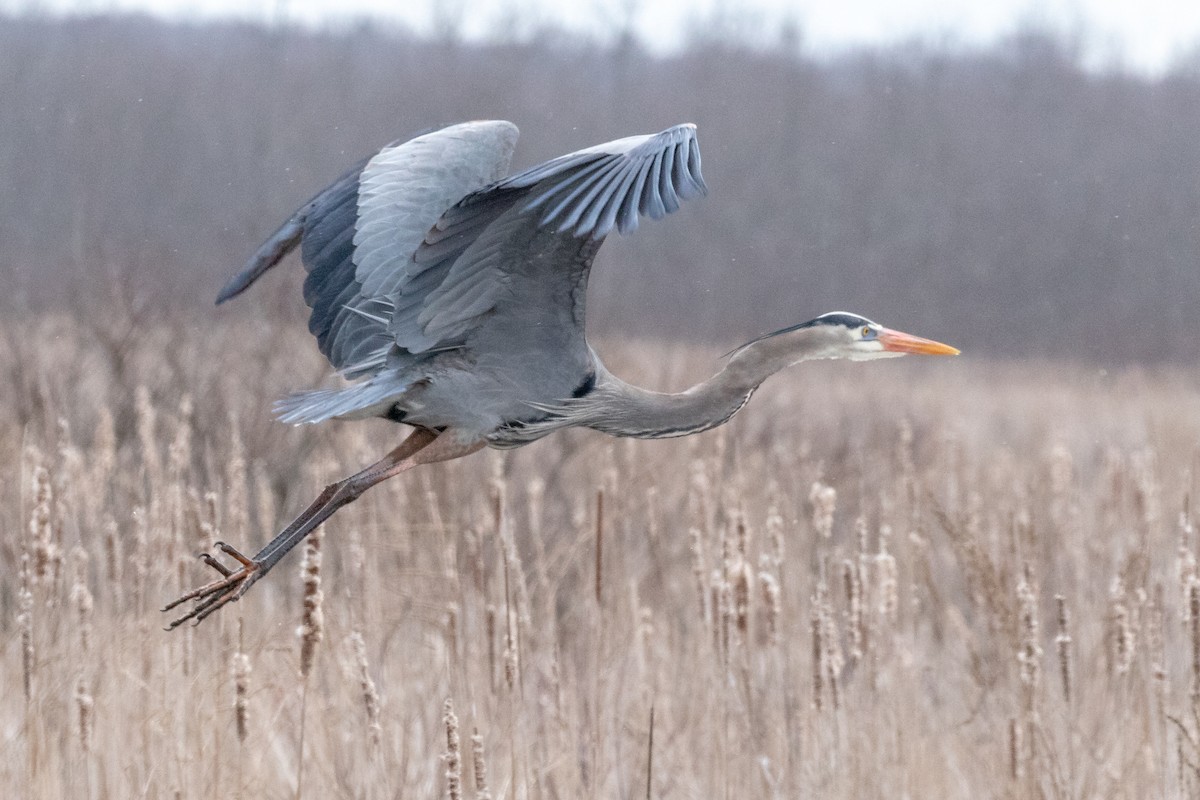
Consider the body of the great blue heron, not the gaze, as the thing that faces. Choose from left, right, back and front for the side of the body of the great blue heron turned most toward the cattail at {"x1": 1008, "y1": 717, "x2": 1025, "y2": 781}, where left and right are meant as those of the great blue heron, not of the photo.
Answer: front

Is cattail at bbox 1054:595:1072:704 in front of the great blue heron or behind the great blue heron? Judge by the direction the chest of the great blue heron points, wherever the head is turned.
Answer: in front

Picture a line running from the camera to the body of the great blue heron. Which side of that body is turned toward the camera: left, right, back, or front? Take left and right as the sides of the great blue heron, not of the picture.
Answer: right

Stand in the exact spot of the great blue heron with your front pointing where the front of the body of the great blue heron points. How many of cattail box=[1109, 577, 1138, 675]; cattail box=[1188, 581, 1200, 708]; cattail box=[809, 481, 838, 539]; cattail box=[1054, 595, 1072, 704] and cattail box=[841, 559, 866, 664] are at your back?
0

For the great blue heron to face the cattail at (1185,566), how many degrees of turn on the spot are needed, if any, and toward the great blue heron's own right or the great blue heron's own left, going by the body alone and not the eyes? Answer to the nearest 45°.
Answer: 0° — it already faces it

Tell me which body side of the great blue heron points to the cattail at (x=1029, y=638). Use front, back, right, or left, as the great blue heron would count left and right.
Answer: front

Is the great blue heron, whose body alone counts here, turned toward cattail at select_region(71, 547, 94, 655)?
no

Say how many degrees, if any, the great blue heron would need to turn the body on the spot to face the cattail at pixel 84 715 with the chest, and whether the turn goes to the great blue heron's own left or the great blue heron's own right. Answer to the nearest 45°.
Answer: approximately 135° to the great blue heron's own right

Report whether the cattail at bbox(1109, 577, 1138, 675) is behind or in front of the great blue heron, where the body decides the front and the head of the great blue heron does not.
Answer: in front

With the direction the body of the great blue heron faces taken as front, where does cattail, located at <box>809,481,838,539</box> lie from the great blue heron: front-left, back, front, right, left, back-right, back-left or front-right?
front

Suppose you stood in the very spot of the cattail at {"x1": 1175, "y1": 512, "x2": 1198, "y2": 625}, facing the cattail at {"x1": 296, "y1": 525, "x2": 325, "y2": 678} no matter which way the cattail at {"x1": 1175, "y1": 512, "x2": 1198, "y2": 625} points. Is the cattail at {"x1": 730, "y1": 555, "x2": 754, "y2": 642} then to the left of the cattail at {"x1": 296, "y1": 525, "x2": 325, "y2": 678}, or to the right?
right

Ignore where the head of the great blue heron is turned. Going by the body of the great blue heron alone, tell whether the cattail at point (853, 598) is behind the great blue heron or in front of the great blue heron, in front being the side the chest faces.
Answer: in front
